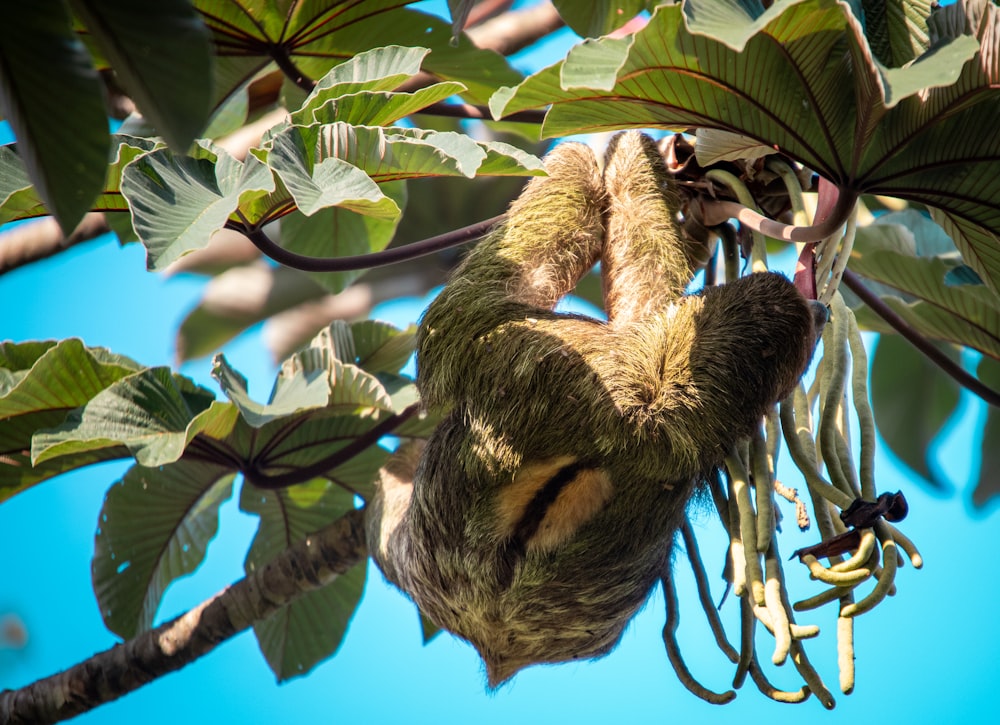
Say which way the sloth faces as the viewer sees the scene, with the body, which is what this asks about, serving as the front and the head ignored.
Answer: away from the camera

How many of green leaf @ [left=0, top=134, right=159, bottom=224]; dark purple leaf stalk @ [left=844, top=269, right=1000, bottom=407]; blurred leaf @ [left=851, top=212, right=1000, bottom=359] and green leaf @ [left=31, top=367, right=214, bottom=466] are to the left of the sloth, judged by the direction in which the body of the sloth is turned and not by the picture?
2

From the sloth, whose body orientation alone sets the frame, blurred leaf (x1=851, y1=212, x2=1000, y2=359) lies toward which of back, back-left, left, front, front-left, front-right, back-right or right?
front-right

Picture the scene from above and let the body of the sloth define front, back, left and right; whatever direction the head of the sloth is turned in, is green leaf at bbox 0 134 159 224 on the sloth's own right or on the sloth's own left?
on the sloth's own left

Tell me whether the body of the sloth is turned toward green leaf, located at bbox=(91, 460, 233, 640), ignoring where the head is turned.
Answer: no

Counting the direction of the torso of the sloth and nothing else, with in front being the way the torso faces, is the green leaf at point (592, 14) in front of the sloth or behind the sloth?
in front

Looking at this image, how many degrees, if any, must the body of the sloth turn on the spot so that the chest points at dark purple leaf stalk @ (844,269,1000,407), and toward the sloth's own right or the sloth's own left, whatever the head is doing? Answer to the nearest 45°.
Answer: approximately 45° to the sloth's own right
